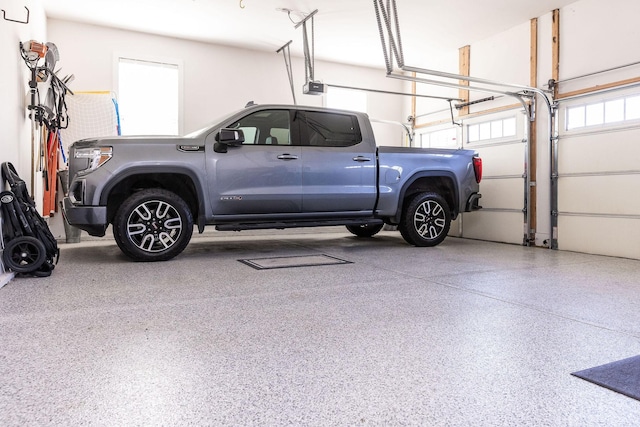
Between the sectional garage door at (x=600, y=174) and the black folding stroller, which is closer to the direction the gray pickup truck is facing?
the black folding stroller

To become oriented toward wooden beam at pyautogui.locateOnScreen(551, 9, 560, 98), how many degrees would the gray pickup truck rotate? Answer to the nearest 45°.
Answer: approximately 180°

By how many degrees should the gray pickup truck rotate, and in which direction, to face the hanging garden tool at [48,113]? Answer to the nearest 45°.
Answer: approximately 45° to its right

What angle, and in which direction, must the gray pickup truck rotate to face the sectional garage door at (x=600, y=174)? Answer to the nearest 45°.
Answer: approximately 180°

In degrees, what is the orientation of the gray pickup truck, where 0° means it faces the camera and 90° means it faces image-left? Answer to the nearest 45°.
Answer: approximately 90°

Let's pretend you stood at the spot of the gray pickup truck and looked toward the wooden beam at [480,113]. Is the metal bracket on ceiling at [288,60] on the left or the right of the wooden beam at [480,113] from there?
left
